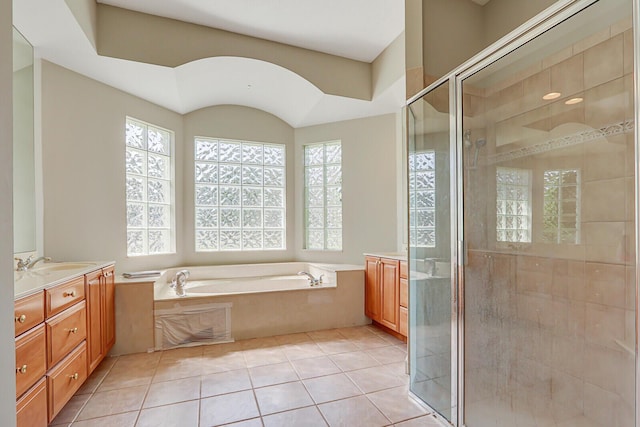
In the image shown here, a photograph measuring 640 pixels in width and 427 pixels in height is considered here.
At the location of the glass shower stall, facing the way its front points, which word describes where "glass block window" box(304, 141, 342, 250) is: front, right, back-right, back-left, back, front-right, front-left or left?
right

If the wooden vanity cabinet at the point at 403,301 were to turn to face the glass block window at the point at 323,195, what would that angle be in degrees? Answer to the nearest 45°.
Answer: approximately 90° to its right

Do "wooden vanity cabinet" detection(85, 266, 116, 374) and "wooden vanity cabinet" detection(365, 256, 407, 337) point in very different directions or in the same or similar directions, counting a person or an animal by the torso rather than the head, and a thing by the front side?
very different directions

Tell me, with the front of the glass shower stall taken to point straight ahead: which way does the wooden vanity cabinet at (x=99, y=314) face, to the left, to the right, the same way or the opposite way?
the opposite way

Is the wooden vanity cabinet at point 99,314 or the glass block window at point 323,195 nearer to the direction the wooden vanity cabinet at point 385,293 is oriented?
the wooden vanity cabinet

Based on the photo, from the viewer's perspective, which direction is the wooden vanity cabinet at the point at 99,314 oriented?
to the viewer's right

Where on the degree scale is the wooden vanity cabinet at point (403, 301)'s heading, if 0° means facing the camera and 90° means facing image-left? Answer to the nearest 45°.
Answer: approximately 45°

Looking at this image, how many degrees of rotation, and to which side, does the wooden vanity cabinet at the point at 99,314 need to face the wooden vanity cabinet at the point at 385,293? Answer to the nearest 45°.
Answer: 0° — it already faces it

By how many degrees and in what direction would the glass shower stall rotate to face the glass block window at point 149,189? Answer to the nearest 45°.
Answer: approximately 45° to its right

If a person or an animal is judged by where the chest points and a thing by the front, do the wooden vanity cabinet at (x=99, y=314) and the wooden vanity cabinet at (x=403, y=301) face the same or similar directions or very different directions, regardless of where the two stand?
very different directions
